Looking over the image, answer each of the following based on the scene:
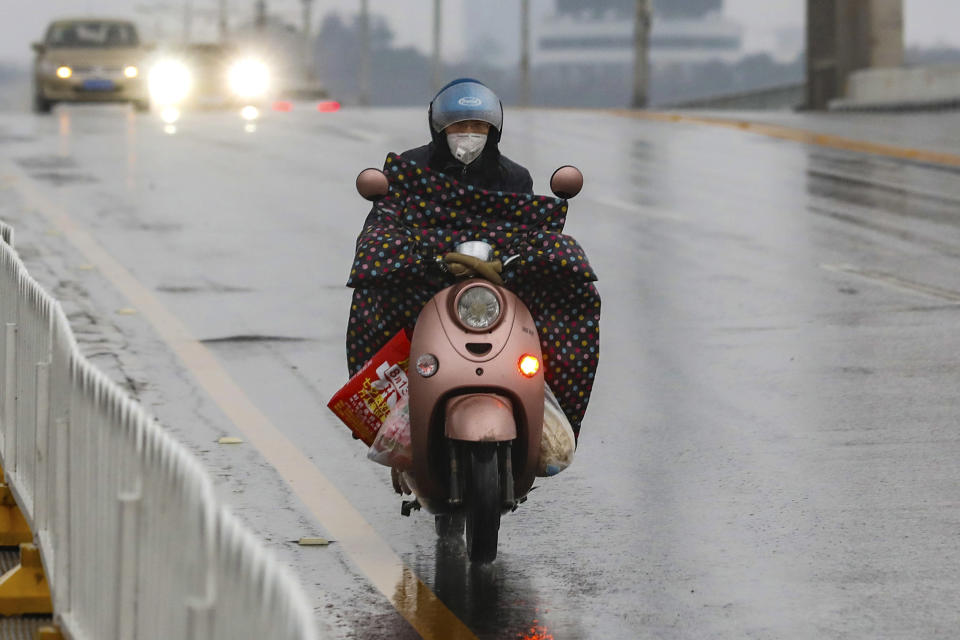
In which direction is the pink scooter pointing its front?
toward the camera

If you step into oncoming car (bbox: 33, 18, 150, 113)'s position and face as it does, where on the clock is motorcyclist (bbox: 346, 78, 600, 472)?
The motorcyclist is roughly at 12 o'clock from the oncoming car.

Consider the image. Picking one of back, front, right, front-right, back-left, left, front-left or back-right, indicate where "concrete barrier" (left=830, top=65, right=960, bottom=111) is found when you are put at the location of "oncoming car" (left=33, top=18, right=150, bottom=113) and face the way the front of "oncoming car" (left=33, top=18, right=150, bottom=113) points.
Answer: left

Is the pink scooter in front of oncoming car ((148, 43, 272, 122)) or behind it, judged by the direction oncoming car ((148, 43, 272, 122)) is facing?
in front

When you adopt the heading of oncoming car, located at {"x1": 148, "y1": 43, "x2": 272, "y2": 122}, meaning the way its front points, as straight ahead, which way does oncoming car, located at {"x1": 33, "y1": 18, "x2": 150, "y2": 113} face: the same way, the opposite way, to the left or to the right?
the same way

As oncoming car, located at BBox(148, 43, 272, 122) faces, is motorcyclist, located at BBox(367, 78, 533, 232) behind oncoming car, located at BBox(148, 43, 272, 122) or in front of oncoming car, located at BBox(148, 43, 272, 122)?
in front

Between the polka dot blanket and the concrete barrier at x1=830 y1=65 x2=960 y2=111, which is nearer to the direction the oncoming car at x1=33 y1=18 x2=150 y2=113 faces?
the polka dot blanket

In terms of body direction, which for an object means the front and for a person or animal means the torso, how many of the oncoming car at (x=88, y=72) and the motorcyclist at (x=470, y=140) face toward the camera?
2

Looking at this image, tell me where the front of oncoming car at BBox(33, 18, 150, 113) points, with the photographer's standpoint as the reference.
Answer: facing the viewer

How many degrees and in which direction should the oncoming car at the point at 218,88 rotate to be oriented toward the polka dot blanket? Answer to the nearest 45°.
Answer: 0° — it already faces it

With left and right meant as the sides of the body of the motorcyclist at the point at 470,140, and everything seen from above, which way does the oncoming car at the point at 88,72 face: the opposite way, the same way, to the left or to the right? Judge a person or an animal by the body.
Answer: the same way

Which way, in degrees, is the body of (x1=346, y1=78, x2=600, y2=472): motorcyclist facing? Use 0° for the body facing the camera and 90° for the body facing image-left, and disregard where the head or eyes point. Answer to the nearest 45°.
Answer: approximately 0°

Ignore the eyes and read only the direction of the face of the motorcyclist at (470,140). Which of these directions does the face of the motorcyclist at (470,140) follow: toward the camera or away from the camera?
toward the camera

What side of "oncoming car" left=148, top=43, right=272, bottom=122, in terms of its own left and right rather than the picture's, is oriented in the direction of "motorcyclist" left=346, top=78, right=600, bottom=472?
front

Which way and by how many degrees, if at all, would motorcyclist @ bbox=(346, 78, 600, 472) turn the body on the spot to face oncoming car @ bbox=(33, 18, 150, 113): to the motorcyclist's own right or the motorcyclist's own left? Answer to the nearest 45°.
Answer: approximately 180°

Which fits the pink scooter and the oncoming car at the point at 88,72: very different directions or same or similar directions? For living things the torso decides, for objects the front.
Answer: same or similar directions
